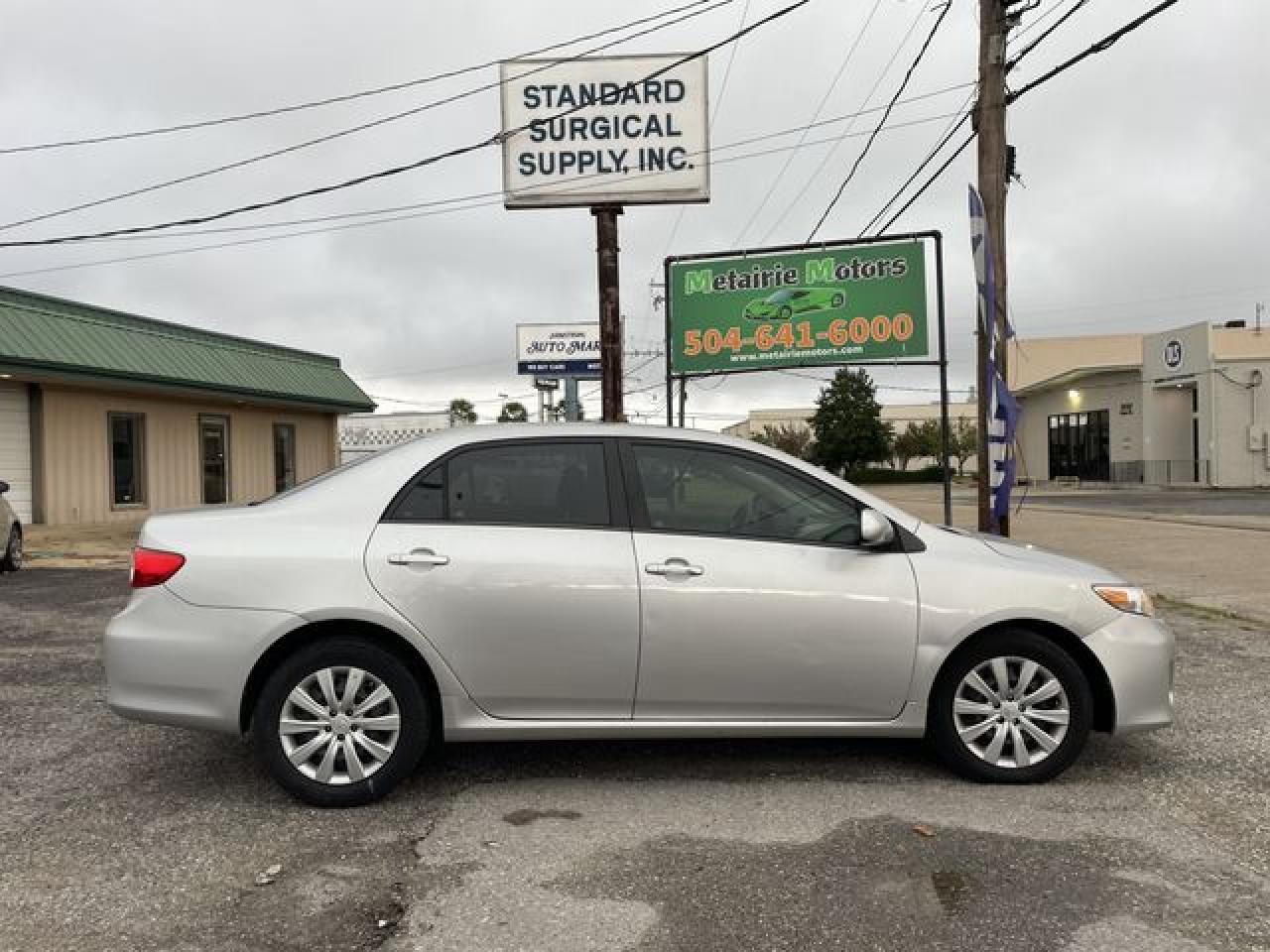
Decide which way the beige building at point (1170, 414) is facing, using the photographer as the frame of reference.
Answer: facing the viewer and to the left of the viewer

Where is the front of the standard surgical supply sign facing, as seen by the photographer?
facing the viewer

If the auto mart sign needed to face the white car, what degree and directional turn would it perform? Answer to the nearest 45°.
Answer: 0° — it already faces it

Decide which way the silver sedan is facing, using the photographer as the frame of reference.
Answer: facing to the right of the viewer

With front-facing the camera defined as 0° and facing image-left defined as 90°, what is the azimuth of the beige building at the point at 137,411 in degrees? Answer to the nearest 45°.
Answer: approximately 315°

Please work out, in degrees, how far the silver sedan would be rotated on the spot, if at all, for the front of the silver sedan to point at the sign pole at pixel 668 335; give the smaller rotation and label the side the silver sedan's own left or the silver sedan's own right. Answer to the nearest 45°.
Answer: approximately 90° to the silver sedan's own left

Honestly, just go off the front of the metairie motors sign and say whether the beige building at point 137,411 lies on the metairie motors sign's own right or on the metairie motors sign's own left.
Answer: on the metairie motors sign's own right

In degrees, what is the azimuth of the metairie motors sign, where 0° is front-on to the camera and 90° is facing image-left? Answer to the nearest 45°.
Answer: approximately 0°

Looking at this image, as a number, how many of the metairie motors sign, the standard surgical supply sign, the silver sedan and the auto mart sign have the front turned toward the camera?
3
